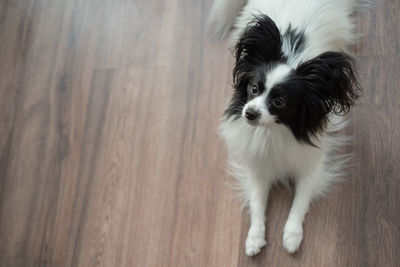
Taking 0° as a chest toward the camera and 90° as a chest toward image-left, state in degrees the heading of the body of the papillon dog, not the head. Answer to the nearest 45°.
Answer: approximately 0°
